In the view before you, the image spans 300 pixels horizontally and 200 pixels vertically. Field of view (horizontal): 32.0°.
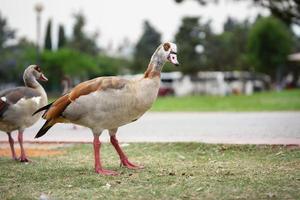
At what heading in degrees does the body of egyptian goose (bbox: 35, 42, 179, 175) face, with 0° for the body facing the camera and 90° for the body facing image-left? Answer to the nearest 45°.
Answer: approximately 270°

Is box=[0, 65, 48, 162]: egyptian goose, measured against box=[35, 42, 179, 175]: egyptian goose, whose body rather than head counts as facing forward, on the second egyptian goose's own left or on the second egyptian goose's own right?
on the second egyptian goose's own left

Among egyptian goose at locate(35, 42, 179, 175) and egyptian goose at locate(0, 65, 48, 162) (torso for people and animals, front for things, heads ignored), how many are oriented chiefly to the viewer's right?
2

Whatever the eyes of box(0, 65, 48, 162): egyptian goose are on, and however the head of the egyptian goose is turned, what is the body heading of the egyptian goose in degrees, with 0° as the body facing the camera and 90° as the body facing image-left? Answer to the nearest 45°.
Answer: approximately 270°

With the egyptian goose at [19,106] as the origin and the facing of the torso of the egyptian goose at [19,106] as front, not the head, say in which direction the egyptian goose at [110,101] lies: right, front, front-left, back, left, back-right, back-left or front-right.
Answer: front-right
